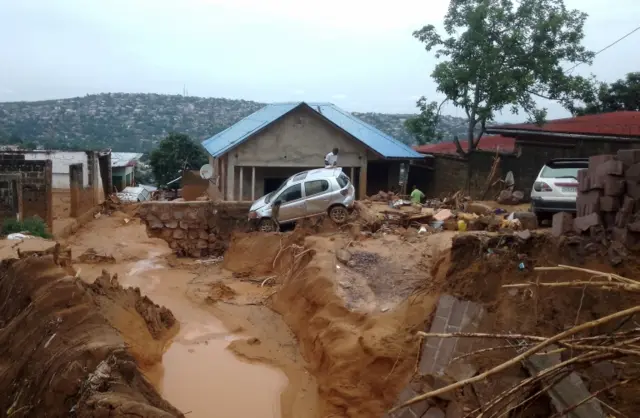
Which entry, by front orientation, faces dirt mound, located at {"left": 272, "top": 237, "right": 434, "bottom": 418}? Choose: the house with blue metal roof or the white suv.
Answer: the house with blue metal roof

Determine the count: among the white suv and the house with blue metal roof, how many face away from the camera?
1

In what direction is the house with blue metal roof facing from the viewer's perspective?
toward the camera

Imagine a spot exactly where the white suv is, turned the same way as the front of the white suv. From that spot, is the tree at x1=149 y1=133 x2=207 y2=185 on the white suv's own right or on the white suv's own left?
on the white suv's own left

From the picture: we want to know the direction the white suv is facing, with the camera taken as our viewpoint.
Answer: facing away from the viewer

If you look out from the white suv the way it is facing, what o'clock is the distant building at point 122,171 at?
The distant building is roughly at 10 o'clock from the white suv.

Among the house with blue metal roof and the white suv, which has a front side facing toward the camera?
the house with blue metal roof

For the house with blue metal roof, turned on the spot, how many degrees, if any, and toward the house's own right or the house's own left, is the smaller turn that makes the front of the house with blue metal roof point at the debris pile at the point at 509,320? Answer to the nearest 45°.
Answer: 0° — it already faces it

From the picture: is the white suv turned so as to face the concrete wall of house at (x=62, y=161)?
no

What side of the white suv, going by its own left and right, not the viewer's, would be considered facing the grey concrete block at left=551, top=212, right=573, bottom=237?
back

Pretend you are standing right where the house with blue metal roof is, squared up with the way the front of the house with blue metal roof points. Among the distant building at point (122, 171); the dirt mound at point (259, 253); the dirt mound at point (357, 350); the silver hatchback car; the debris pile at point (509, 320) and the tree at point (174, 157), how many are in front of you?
4

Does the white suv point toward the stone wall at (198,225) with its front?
no

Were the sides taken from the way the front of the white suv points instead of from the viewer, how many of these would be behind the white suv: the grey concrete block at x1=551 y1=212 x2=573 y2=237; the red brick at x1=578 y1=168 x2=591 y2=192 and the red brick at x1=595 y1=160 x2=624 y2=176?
3

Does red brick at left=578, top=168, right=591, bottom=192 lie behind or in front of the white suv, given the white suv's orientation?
behind

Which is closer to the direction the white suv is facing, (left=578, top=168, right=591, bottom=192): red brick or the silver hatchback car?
the silver hatchback car

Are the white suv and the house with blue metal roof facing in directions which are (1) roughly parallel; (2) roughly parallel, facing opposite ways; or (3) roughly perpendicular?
roughly parallel, facing opposite ways

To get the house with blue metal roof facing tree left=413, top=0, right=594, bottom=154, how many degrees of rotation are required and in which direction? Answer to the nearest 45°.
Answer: approximately 90° to its left

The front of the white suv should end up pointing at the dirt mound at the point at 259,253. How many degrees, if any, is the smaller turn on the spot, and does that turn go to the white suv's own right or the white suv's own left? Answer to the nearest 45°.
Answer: approximately 90° to the white suv's own left

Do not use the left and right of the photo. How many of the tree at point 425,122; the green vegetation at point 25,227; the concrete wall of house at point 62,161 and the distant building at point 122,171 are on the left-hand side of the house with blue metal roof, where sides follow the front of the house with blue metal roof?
1
